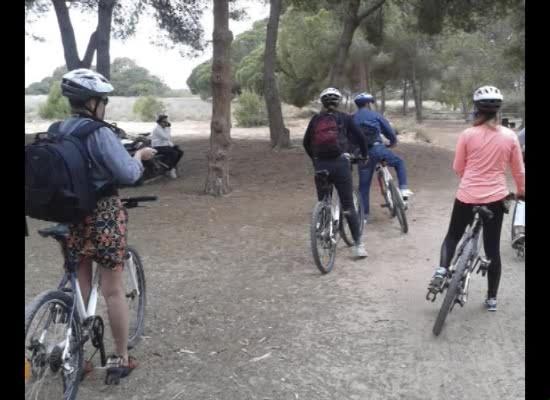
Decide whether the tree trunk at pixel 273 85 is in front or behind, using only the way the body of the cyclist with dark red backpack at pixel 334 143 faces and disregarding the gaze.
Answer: in front

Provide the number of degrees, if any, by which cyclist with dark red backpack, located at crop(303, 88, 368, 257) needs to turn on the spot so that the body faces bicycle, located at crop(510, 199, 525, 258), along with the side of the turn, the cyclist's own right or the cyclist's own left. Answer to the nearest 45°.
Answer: approximately 90° to the cyclist's own right

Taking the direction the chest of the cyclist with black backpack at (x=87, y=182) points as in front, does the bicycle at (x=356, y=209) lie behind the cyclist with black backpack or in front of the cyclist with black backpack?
in front

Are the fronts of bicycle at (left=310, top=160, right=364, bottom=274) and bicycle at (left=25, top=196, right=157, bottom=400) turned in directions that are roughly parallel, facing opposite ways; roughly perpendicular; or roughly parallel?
roughly parallel

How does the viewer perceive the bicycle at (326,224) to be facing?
facing away from the viewer and to the right of the viewer

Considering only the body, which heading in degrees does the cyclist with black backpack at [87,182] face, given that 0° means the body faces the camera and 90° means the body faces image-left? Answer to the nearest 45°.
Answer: approximately 225°

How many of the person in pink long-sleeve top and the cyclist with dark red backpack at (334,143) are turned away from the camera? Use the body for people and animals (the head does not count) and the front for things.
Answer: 2

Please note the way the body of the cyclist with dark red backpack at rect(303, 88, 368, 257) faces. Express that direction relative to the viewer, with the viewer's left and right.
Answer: facing away from the viewer

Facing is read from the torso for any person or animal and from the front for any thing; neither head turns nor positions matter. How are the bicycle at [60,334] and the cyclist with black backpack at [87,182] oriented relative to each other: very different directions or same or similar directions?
same or similar directions

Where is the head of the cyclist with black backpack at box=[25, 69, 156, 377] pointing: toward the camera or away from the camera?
away from the camera

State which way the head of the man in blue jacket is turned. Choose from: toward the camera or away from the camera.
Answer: away from the camera

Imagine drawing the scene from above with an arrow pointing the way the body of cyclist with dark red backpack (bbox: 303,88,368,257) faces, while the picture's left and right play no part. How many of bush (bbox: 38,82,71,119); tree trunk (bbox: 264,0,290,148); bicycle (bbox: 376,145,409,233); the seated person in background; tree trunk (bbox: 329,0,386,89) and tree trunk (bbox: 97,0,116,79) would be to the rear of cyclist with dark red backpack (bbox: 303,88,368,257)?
0

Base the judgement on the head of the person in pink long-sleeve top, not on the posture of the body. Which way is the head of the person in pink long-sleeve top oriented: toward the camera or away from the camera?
away from the camera

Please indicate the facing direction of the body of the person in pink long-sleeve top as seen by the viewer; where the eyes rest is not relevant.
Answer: away from the camera

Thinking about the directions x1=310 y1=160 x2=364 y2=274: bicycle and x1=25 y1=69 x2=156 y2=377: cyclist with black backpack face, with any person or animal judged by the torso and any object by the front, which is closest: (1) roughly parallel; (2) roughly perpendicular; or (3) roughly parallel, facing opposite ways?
roughly parallel
